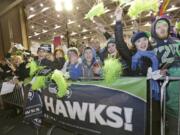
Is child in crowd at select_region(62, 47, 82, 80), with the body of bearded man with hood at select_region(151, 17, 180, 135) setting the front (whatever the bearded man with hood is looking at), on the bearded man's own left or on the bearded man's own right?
on the bearded man's own right

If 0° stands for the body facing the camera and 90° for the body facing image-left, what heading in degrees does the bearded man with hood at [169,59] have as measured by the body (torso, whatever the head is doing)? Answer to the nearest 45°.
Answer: approximately 0°

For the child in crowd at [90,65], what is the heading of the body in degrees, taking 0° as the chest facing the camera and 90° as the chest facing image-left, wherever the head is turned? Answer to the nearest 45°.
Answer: approximately 0°

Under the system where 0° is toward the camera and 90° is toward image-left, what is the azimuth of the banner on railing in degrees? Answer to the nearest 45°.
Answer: approximately 45°
